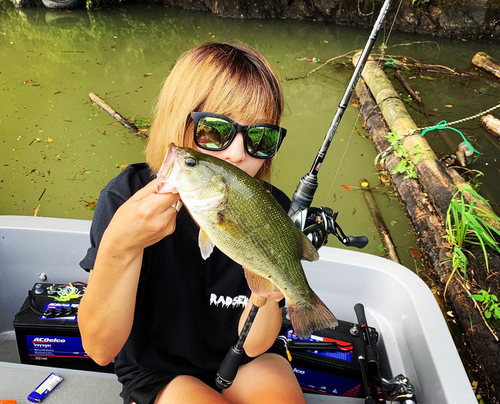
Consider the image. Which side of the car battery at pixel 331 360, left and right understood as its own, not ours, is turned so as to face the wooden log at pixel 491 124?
back

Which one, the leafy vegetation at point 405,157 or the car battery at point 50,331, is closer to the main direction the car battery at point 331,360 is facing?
the car battery

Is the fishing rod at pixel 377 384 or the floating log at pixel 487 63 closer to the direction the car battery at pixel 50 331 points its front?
the fishing rod

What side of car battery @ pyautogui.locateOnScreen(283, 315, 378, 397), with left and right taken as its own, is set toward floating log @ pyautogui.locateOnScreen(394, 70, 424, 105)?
back

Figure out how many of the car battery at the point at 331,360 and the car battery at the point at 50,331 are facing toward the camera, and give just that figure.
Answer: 2

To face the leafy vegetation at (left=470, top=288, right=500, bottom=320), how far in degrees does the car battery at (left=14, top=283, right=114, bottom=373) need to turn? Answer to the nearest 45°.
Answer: approximately 90° to its left

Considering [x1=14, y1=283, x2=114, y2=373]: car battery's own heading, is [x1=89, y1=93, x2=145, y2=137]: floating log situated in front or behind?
behind

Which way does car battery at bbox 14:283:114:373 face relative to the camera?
toward the camera

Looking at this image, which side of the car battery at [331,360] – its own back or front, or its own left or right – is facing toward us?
front

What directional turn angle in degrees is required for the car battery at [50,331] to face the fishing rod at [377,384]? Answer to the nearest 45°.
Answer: approximately 45° to its left

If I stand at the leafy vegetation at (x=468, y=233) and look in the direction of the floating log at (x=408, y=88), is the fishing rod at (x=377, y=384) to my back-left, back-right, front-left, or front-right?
back-left
